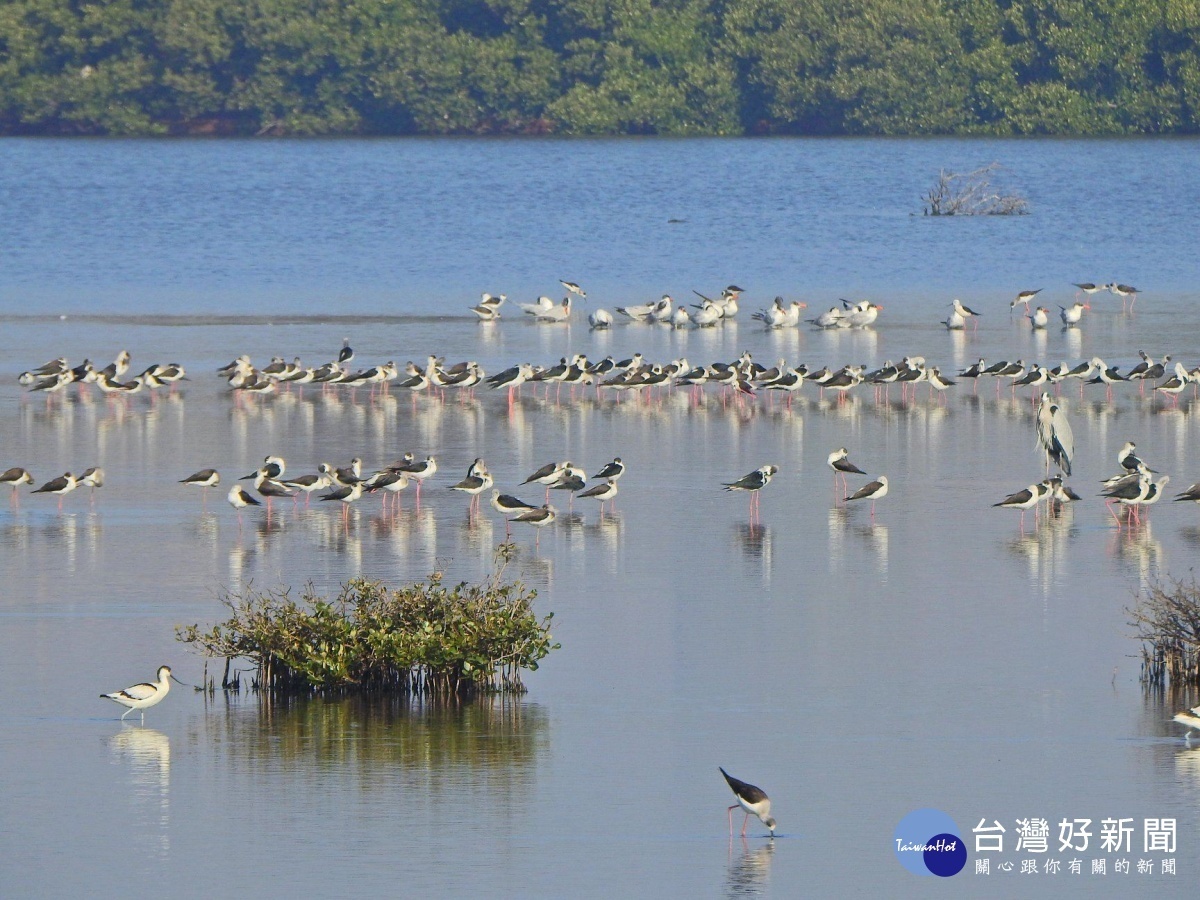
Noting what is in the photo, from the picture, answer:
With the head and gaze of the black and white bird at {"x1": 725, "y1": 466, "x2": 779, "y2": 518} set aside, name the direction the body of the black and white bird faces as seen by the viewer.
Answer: to the viewer's right

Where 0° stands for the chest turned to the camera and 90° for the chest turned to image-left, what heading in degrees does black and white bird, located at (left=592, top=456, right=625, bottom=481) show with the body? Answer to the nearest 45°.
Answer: approximately 270°

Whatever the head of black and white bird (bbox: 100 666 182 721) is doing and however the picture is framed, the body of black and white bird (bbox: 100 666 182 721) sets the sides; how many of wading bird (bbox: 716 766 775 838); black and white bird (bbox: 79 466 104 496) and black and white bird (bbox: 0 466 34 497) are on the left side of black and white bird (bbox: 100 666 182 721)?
2

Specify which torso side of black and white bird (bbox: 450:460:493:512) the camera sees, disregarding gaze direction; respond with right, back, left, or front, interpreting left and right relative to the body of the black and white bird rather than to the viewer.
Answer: right

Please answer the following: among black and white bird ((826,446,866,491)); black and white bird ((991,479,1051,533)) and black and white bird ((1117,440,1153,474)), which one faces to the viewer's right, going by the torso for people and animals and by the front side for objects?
black and white bird ((991,479,1051,533))

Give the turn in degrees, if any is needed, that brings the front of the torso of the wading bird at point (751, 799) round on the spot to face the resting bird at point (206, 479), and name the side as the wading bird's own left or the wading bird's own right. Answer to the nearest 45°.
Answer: approximately 135° to the wading bird's own left

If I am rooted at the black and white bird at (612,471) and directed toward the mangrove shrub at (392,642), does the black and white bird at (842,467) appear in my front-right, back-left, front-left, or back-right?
back-left
